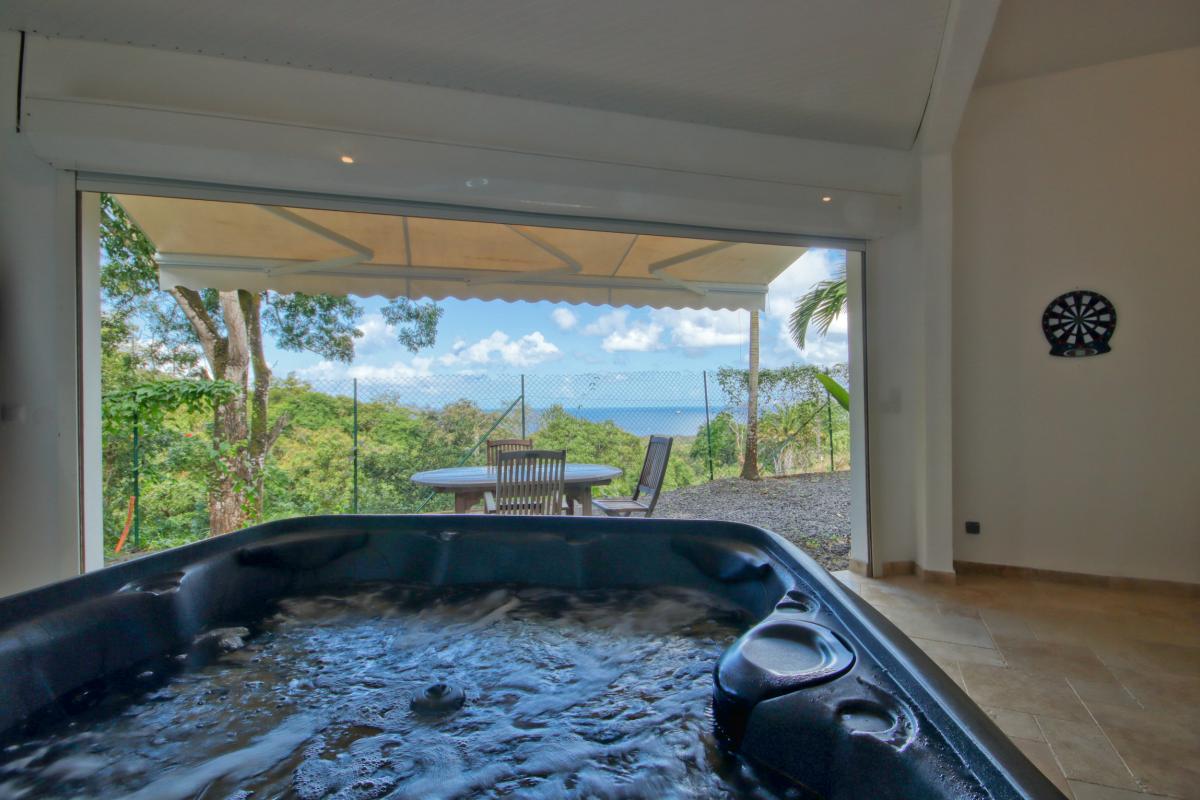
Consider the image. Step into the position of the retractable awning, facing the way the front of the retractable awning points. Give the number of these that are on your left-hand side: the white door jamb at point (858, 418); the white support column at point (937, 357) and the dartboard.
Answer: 0

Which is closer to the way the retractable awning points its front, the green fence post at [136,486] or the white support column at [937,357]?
the green fence post

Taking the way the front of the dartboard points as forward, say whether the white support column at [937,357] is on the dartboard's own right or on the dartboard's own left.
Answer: on the dartboard's own right

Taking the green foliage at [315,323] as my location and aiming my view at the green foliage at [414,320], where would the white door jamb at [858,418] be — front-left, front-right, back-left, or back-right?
front-right

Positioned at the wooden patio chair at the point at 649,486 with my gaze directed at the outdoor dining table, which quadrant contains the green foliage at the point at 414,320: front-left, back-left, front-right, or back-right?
front-right

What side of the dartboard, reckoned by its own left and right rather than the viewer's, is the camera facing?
front

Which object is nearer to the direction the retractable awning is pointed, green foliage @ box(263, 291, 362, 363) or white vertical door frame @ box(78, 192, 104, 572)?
the green foliage

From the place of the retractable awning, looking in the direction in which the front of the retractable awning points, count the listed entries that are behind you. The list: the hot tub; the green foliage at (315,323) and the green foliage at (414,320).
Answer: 1

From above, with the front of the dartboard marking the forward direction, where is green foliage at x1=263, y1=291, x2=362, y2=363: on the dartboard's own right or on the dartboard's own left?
on the dartboard's own right

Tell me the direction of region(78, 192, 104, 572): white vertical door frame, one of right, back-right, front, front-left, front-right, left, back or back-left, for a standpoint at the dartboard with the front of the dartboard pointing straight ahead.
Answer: front-right

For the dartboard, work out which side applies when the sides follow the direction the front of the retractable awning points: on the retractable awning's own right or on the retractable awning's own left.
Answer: on the retractable awning's own right

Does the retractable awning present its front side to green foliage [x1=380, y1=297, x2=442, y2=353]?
yes

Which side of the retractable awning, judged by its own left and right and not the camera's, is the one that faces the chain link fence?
front

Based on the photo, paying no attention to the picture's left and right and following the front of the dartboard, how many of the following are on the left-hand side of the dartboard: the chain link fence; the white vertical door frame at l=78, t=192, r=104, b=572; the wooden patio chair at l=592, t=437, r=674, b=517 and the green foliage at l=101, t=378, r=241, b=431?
0

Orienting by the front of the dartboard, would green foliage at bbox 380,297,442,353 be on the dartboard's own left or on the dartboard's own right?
on the dartboard's own right

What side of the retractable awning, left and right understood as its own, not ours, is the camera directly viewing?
back

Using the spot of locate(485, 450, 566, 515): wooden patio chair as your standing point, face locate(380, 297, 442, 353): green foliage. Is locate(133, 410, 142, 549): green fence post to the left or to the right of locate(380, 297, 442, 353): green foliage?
left

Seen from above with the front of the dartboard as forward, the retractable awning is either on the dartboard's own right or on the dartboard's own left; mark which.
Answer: on the dartboard's own right

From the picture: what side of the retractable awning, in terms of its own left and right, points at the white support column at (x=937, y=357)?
right
